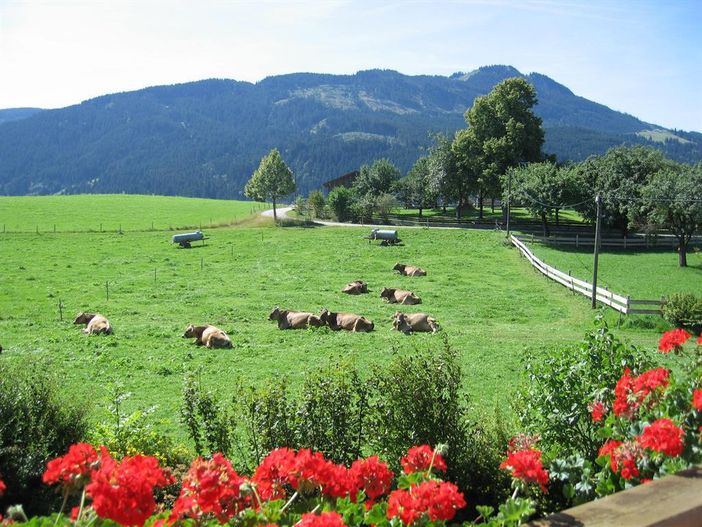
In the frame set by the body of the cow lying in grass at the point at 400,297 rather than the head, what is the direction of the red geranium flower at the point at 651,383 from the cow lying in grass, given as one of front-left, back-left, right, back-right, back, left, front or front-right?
left

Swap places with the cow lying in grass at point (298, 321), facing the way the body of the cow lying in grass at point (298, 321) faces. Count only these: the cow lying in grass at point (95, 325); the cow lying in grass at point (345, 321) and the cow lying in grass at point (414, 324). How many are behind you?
2

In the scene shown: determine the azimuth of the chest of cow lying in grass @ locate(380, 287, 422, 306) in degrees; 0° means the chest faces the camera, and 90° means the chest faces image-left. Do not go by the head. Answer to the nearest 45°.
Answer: approximately 90°

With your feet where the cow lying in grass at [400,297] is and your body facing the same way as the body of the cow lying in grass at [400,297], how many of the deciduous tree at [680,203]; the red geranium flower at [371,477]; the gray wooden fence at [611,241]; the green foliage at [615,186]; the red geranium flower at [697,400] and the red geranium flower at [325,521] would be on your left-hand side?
3

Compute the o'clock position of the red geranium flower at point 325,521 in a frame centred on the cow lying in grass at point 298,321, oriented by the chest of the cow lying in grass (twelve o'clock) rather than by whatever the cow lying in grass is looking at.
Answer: The red geranium flower is roughly at 9 o'clock from the cow lying in grass.

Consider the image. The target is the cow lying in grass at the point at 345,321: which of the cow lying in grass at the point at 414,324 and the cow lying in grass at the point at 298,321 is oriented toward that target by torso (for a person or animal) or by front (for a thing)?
the cow lying in grass at the point at 414,324

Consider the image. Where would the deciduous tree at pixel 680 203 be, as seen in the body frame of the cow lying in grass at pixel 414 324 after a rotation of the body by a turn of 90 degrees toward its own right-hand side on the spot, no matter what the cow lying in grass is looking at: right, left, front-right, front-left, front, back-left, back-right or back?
front-right

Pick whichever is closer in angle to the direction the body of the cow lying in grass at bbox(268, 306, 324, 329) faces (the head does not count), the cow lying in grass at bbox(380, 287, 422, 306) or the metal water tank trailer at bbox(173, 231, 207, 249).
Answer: the metal water tank trailer

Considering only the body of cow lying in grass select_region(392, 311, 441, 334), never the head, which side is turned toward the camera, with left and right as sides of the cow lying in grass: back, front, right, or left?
left

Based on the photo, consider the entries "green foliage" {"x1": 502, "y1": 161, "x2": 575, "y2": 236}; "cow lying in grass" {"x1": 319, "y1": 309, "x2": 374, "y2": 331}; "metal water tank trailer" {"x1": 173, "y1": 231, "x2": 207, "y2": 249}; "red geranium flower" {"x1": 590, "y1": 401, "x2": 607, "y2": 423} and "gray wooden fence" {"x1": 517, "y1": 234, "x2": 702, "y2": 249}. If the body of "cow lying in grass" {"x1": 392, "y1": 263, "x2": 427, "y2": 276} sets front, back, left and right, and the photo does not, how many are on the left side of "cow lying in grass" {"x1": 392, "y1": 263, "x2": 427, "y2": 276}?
2

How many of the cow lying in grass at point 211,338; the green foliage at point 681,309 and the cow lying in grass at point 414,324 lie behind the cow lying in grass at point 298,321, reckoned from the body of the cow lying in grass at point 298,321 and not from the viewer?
2

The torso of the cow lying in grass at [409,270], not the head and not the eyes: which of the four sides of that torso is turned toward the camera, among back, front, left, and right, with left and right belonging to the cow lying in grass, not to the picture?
left

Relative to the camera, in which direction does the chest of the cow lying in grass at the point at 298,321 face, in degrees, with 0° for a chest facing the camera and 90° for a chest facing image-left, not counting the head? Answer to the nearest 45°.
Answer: approximately 90°
